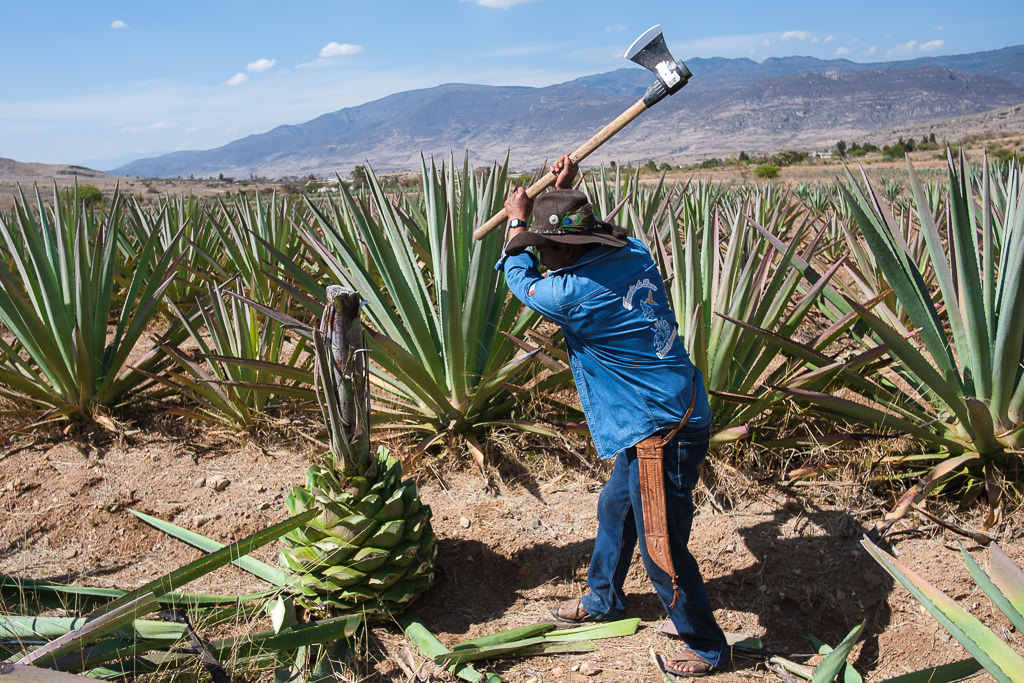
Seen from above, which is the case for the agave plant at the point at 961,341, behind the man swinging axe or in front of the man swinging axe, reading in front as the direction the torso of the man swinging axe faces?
behind

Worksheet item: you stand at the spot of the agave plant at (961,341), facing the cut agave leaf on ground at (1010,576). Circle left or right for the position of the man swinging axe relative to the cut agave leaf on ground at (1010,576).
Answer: right

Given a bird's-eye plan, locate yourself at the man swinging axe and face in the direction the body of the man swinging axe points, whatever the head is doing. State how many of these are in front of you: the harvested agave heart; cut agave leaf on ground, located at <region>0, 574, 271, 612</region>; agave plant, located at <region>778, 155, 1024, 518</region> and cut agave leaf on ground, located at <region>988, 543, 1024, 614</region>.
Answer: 2

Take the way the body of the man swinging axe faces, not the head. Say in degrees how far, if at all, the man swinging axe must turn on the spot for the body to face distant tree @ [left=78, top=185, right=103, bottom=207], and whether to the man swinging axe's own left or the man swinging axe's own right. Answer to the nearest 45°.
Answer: approximately 45° to the man swinging axe's own right

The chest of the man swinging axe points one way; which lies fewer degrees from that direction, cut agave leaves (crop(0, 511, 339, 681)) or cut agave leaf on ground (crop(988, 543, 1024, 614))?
the cut agave leaves

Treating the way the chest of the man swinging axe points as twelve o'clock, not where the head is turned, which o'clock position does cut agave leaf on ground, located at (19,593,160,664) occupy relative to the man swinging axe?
The cut agave leaf on ground is roughly at 11 o'clock from the man swinging axe.

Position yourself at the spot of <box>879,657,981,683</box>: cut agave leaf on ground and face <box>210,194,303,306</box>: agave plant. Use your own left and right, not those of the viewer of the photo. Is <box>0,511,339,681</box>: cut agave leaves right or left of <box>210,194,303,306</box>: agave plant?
left

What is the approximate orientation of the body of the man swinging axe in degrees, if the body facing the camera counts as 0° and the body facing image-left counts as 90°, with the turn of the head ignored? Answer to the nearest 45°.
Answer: approximately 90°

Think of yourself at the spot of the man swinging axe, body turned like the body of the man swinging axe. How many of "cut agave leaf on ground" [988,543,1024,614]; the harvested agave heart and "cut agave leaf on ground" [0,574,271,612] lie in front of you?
2
